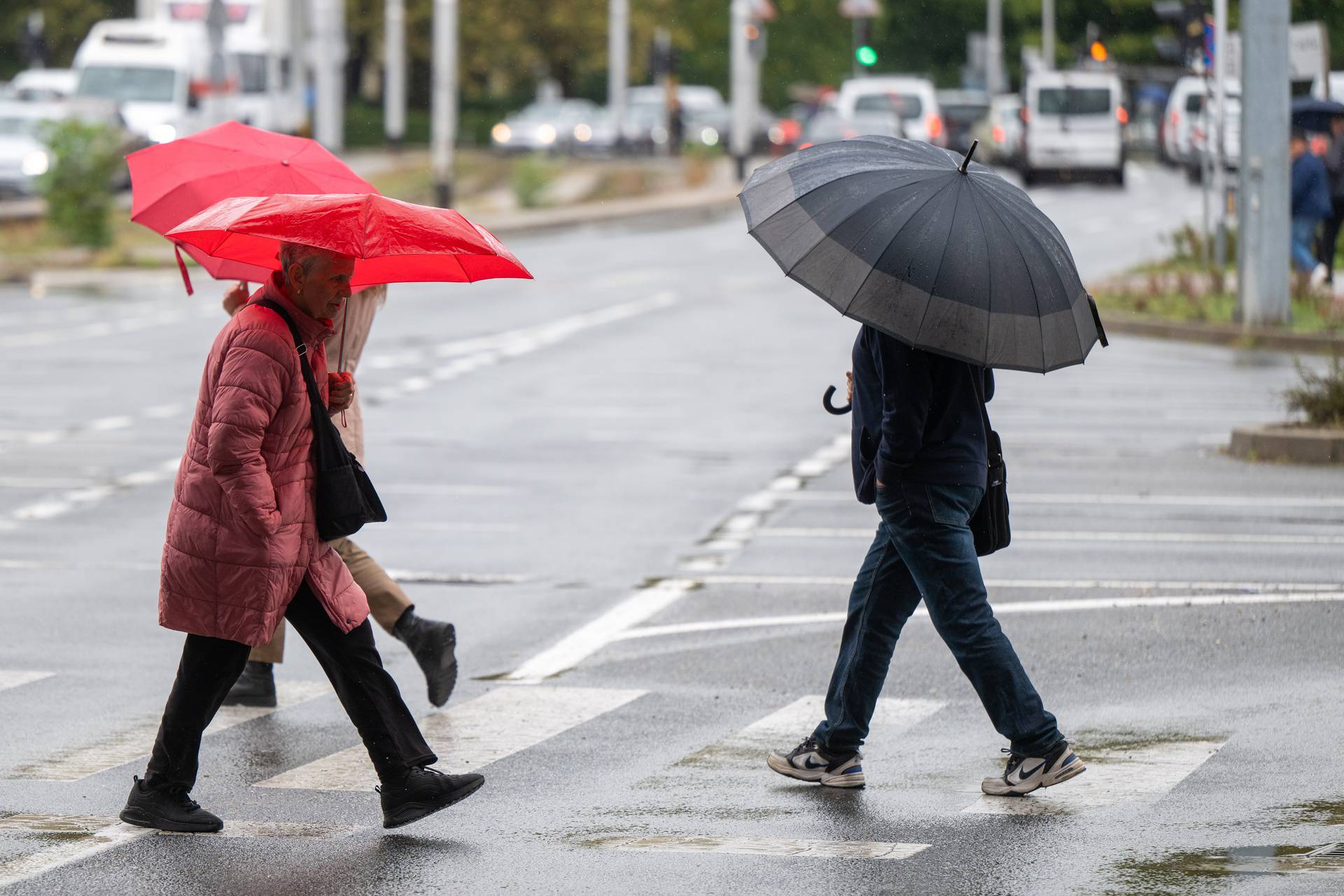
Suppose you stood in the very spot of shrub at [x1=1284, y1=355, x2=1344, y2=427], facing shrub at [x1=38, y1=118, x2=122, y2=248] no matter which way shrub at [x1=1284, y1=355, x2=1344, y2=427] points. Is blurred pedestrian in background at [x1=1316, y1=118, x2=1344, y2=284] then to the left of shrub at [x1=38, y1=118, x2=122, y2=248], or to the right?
right

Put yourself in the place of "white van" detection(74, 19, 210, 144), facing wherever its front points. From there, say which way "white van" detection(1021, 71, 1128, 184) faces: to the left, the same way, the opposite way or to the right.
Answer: the opposite way

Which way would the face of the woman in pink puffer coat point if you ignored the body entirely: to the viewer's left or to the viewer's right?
to the viewer's right

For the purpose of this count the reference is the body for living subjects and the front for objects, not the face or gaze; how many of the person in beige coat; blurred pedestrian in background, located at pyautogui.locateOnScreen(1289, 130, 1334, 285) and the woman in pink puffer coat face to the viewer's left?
2

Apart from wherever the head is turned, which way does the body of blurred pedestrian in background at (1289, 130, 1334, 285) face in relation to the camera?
to the viewer's left

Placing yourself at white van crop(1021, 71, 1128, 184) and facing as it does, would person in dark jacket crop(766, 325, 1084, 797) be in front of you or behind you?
behind

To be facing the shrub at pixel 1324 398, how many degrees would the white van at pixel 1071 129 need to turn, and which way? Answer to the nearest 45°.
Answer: approximately 180°

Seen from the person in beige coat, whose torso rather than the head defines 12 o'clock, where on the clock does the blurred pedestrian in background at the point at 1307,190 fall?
The blurred pedestrian in background is roughly at 4 o'clock from the person in beige coat.

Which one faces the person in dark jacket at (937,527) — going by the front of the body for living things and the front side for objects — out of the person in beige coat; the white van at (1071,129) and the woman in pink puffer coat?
the woman in pink puffer coat

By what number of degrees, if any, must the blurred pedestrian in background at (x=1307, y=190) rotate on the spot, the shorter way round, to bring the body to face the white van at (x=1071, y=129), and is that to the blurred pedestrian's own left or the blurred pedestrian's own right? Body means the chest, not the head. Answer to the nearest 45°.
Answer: approximately 90° to the blurred pedestrian's own right

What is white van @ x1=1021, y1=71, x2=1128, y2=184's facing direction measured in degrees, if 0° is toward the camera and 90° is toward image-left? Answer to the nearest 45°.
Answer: approximately 180°
